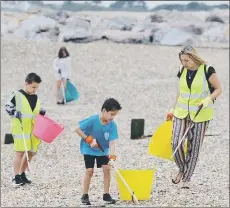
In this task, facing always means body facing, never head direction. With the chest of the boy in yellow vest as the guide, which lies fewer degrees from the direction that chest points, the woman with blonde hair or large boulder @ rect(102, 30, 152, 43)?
the woman with blonde hair

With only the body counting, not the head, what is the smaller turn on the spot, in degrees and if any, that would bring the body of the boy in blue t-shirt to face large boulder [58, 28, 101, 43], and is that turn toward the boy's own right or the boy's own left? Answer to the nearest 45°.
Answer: approximately 135° to the boy's own left

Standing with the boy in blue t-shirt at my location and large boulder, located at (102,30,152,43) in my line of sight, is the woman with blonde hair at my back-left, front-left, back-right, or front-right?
front-right

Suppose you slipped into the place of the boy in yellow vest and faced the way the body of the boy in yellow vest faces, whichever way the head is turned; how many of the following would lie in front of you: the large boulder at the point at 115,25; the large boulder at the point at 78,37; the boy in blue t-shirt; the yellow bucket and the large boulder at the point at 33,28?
2

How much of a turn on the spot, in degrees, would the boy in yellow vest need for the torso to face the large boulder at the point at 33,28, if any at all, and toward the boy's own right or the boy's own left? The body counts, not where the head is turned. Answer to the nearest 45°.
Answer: approximately 135° to the boy's own left

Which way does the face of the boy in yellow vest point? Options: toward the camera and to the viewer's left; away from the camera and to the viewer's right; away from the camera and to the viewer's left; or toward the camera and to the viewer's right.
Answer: toward the camera and to the viewer's right

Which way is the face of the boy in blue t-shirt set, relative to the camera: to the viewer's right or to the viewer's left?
to the viewer's right

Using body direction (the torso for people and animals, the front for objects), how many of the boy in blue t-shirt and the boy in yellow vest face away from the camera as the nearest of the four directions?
0

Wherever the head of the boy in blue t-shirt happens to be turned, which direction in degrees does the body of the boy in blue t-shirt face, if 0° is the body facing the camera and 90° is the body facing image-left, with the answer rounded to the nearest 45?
approximately 315°

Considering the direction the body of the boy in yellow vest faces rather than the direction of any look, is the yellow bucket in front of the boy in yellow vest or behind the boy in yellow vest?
in front

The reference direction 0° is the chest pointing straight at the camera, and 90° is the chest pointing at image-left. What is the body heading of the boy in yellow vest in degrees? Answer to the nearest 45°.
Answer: approximately 315°

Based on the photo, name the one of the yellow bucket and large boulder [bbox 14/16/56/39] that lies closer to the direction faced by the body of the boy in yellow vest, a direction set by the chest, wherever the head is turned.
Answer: the yellow bucket

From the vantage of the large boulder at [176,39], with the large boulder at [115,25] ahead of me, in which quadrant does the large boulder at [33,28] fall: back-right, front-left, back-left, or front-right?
front-left
